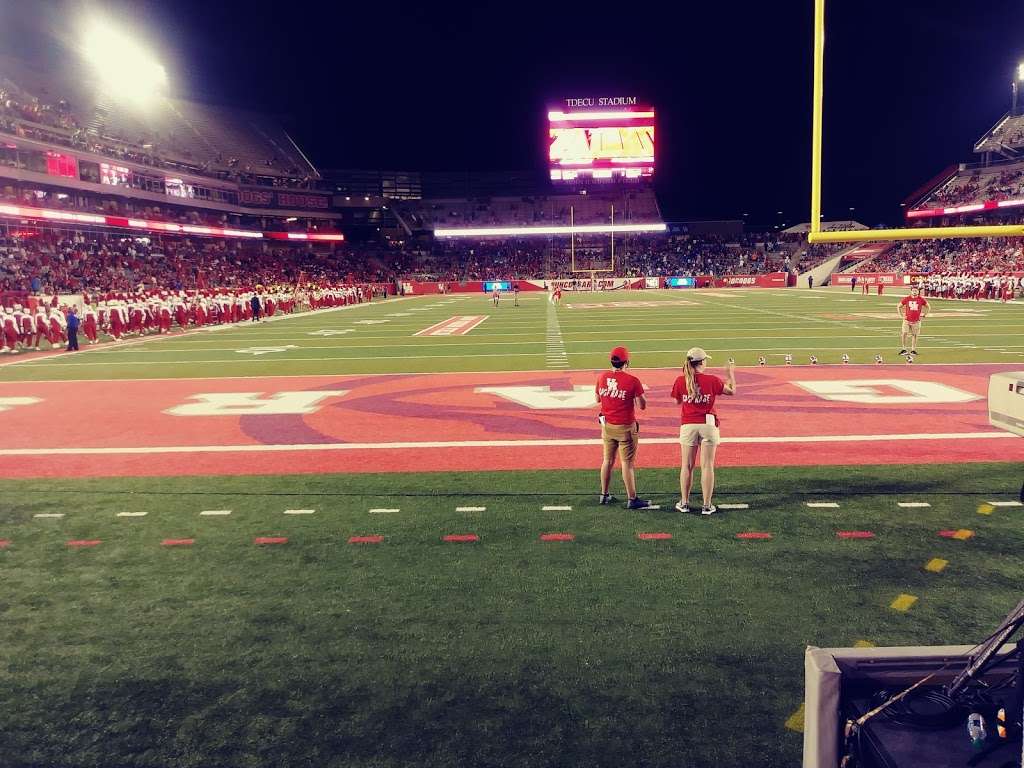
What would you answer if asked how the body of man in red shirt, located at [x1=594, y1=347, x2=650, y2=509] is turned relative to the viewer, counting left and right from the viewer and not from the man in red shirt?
facing away from the viewer and to the right of the viewer

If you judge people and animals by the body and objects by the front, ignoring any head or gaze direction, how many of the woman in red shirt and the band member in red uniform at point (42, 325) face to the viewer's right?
1

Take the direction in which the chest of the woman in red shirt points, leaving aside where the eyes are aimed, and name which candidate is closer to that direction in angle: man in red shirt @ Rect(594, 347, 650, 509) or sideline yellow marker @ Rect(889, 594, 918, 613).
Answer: the man in red shirt

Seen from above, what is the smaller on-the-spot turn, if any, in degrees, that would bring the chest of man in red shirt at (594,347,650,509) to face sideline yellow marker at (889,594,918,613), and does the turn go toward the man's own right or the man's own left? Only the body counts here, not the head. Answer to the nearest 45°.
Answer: approximately 90° to the man's own right

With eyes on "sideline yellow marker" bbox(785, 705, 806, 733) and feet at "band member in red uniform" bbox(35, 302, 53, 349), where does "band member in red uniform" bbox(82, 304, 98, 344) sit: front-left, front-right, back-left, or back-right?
back-left

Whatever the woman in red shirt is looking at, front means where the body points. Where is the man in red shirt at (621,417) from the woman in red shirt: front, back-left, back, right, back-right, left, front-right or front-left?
left

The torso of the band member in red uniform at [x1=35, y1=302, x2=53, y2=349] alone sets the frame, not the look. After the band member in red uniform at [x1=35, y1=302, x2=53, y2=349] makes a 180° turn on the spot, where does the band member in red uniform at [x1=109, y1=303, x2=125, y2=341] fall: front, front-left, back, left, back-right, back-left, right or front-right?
back-right

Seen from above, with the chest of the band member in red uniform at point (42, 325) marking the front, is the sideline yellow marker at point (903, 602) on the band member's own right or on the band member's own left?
on the band member's own right

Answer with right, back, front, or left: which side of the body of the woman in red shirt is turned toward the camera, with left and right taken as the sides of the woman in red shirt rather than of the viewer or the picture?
back

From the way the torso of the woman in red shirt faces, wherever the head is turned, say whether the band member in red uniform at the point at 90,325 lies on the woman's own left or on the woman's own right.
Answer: on the woman's own left

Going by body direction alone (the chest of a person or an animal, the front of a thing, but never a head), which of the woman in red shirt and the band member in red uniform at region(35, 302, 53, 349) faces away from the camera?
the woman in red shirt

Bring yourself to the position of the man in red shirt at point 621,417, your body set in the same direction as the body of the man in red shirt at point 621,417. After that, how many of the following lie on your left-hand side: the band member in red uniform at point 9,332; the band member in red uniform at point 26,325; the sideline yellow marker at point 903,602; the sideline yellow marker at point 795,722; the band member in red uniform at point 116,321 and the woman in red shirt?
3

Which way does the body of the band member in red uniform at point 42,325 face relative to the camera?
to the viewer's right

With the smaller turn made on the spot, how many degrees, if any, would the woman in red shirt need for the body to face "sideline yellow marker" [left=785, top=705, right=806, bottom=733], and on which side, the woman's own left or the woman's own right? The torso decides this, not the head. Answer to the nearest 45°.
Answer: approximately 180°
